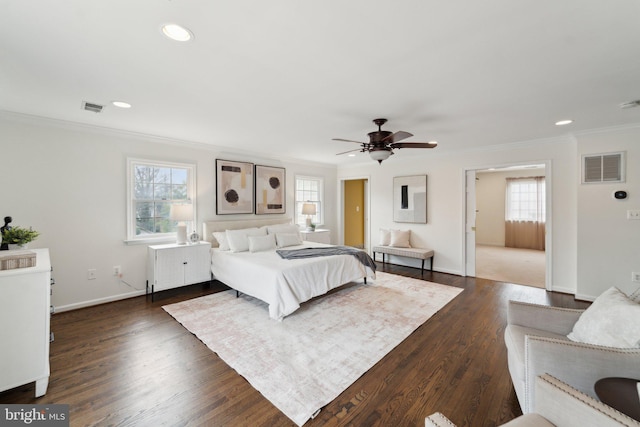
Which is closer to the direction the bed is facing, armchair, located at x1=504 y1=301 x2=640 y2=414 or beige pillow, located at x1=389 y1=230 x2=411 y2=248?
the armchair

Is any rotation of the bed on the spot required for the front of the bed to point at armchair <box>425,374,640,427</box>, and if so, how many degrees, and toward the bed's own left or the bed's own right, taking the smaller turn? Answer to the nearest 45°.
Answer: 0° — it already faces it

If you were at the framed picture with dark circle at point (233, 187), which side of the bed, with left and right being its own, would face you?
back

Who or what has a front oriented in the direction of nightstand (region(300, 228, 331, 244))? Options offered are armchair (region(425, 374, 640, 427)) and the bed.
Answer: the armchair

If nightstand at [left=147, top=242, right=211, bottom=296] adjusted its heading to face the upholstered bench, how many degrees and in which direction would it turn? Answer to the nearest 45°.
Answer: approximately 45° to its left

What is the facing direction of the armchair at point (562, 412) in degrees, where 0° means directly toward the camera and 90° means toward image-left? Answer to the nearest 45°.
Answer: approximately 135°

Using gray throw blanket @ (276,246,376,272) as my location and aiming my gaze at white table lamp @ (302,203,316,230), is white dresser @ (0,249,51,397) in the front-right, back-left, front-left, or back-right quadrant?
back-left

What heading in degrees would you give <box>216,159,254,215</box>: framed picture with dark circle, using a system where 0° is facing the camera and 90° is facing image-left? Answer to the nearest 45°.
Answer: approximately 315°
